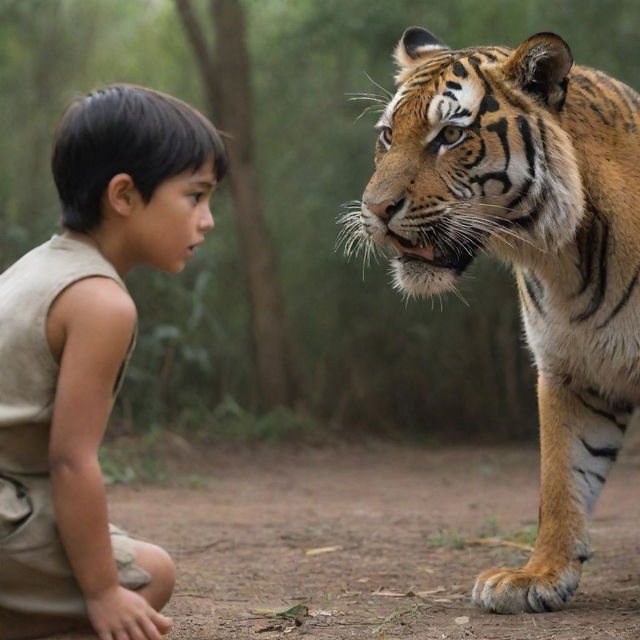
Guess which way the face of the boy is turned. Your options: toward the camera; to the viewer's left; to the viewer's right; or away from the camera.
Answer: to the viewer's right

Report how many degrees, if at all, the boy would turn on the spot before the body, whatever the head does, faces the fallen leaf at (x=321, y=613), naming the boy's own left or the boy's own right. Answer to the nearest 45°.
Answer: approximately 45° to the boy's own left

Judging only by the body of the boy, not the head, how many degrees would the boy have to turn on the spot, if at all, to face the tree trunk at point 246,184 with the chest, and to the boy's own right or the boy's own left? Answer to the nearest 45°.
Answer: approximately 90° to the boy's own left

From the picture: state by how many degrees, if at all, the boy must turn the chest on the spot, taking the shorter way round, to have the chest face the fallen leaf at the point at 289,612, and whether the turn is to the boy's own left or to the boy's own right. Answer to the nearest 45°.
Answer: approximately 45° to the boy's own left

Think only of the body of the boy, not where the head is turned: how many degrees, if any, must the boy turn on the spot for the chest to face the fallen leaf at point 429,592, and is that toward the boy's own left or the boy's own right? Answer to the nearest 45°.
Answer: approximately 45° to the boy's own left

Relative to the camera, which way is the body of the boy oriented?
to the viewer's right
